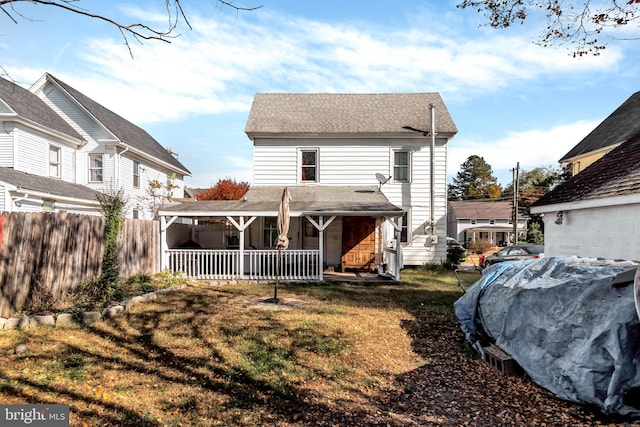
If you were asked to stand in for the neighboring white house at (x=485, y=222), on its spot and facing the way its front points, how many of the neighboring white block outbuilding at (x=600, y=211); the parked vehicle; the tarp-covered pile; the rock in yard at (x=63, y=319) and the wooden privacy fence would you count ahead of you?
5

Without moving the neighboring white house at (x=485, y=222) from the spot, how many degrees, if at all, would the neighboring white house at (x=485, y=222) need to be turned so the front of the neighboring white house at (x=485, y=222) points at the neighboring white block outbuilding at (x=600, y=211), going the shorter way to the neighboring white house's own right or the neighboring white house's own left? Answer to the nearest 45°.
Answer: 0° — it already faces it

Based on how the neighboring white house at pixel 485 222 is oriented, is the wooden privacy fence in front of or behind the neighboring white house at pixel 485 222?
in front

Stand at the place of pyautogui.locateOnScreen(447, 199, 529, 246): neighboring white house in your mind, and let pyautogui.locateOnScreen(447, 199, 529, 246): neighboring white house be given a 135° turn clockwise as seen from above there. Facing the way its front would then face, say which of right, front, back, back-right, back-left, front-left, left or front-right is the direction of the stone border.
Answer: back-left

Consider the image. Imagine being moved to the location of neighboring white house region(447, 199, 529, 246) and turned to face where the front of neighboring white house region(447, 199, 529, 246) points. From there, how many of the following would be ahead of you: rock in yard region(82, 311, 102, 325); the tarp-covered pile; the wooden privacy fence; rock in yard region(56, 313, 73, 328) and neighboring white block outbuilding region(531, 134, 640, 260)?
5

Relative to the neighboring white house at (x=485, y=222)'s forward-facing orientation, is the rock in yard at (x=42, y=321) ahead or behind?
ahead

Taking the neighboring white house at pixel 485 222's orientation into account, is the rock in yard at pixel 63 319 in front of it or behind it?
in front

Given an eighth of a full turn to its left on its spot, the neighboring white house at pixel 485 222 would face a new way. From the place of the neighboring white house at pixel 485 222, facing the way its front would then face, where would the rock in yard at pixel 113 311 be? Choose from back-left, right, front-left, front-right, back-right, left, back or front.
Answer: front-right

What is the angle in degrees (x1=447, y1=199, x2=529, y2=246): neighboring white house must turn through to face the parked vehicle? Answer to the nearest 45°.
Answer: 0° — it already faces it

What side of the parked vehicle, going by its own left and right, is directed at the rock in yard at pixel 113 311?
front

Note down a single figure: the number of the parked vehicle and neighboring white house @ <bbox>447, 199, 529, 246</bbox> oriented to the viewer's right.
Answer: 0

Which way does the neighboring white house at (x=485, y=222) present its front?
toward the camera
